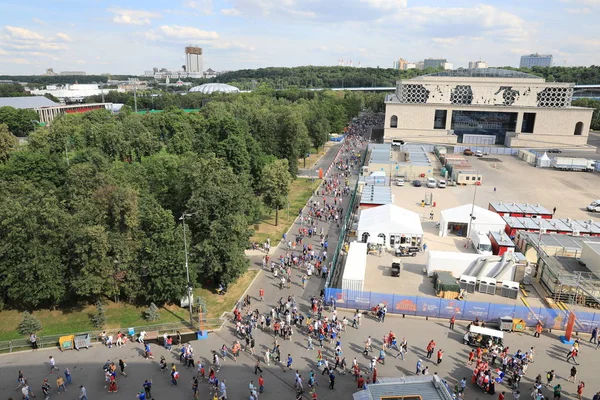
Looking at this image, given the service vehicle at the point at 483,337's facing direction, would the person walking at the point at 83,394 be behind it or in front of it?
in front

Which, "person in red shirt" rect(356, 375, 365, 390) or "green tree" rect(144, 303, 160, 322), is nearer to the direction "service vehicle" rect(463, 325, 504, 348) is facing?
the green tree

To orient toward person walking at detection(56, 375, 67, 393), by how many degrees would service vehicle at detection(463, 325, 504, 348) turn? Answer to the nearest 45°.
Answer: approximately 45° to its left

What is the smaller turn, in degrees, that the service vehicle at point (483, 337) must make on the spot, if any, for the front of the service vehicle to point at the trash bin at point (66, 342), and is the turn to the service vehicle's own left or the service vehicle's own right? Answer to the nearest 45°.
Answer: approximately 45° to the service vehicle's own left

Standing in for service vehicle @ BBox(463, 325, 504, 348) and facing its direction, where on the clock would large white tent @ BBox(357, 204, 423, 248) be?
The large white tent is roughly at 2 o'clock from the service vehicle.

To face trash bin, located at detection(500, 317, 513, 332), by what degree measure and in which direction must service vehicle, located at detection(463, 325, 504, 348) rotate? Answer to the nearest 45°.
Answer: approximately 135° to its right

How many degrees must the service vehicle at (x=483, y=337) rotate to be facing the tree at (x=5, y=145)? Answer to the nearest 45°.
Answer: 0° — it already faces it

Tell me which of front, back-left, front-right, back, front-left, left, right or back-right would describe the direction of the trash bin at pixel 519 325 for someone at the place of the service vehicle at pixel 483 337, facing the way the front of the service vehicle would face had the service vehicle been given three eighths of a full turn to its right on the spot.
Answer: front

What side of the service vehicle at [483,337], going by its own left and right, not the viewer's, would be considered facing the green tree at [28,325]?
front

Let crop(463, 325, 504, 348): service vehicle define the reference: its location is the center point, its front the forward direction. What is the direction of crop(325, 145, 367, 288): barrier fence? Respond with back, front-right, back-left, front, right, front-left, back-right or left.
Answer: front-right

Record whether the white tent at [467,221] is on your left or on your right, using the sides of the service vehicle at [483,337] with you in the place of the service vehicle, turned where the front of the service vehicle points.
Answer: on your right

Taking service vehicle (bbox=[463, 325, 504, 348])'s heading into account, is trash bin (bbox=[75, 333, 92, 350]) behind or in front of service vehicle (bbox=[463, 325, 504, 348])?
in front

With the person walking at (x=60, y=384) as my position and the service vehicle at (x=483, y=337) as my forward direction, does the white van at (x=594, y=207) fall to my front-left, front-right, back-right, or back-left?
front-left

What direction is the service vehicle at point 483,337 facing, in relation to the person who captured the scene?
facing to the left of the viewer

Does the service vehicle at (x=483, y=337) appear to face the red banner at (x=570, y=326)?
no

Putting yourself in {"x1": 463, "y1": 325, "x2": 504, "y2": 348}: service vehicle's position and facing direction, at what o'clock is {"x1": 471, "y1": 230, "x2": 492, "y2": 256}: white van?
The white van is roughly at 3 o'clock from the service vehicle.

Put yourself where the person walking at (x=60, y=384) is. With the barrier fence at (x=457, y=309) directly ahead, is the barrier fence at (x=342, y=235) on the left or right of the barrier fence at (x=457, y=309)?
left
